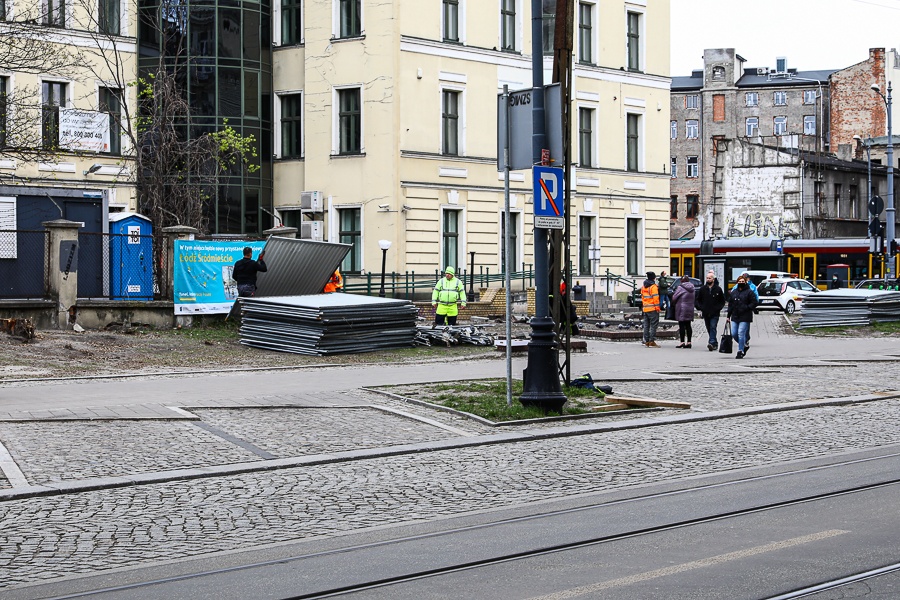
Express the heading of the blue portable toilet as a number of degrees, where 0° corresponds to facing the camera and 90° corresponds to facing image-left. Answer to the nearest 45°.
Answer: approximately 0°

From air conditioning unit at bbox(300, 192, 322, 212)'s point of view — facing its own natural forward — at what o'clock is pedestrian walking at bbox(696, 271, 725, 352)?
The pedestrian walking is roughly at 11 o'clock from the air conditioning unit.

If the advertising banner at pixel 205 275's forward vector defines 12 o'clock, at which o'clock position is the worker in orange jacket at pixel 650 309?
The worker in orange jacket is roughly at 9 o'clock from the advertising banner.

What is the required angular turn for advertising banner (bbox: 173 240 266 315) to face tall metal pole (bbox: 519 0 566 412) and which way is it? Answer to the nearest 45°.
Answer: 0° — it already faces it

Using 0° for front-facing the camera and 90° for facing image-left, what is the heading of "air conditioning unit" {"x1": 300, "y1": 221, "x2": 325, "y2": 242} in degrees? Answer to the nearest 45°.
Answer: approximately 0°
